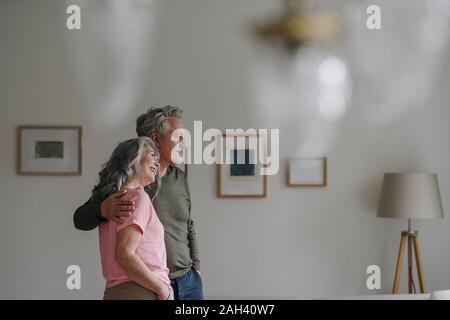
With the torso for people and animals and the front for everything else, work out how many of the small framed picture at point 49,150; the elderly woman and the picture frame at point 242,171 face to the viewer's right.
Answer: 1

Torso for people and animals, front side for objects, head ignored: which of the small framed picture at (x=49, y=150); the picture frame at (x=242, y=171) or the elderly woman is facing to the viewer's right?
the elderly woman

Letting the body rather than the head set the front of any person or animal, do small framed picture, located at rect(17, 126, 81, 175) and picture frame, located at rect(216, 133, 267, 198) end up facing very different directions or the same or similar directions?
same or similar directions

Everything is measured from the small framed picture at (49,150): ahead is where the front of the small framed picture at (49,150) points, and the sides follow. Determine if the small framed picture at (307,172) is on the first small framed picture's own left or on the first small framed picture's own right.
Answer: on the first small framed picture's own left

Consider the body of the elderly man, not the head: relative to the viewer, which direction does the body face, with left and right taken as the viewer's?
facing the viewer and to the right of the viewer

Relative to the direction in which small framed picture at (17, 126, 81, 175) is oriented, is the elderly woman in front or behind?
in front

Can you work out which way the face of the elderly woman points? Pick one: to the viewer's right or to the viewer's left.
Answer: to the viewer's right

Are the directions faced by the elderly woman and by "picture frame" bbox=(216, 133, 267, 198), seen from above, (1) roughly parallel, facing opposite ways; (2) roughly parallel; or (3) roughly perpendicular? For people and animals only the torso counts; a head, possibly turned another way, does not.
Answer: roughly perpendicular

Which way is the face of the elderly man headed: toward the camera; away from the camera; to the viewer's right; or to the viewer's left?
to the viewer's right

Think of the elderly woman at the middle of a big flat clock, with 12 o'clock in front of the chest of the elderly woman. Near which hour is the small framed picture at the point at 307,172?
The small framed picture is roughly at 11 o'clock from the elderly woman.

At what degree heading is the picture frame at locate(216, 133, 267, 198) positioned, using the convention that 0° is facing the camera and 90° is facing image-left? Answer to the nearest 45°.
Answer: approximately 0°

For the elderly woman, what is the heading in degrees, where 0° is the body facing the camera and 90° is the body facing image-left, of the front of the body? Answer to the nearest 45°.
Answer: approximately 270°

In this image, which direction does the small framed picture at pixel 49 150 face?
toward the camera

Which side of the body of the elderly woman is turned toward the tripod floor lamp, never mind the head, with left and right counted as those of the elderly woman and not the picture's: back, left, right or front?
front

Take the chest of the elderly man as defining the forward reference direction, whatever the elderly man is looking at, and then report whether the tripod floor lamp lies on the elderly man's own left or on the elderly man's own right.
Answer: on the elderly man's own left
